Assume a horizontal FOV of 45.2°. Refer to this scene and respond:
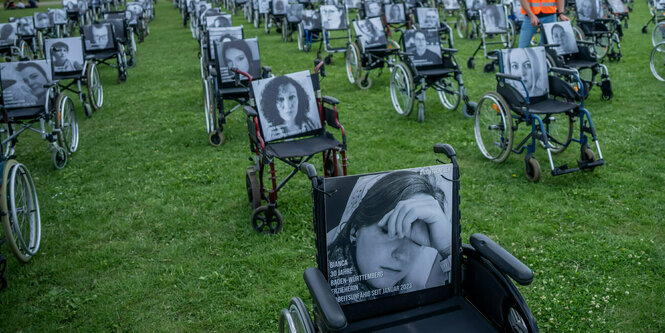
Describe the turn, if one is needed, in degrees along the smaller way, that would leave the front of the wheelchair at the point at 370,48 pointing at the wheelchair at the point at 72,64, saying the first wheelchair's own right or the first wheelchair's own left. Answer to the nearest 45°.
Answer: approximately 135° to the first wheelchair's own right

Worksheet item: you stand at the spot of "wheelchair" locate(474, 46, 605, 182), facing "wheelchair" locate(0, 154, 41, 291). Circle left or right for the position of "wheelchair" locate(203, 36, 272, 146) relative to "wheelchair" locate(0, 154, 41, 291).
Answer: right

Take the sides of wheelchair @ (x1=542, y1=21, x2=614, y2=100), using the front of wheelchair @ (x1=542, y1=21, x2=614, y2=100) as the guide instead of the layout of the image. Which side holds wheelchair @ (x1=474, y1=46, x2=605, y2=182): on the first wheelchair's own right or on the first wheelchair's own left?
on the first wheelchair's own right

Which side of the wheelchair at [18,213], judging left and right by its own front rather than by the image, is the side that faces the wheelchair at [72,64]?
back

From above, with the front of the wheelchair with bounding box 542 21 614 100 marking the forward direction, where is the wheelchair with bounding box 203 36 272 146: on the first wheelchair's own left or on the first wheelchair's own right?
on the first wheelchair's own right

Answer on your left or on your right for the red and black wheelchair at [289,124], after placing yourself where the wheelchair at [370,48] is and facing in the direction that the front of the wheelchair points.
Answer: on your right

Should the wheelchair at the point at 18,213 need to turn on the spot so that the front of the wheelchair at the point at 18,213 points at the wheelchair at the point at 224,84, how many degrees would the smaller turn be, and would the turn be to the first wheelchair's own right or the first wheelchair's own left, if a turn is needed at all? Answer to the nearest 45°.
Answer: approximately 135° to the first wheelchair's own left

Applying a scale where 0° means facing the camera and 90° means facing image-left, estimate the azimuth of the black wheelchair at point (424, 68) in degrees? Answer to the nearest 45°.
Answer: approximately 315°

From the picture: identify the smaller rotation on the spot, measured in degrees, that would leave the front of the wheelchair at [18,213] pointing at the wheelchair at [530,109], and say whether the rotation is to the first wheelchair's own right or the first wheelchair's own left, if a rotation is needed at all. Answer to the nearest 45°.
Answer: approximately 90° to the first wheelchair's own left
